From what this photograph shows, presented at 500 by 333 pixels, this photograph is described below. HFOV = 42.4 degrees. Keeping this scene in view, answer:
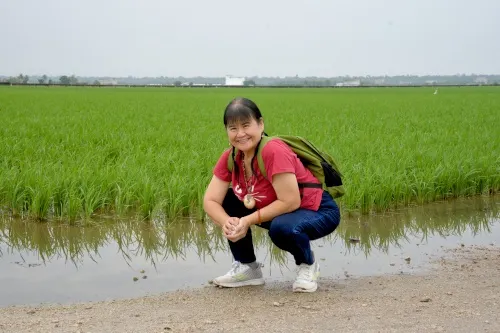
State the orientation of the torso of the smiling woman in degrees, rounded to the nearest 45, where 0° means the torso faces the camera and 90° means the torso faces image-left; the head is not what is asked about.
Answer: approximately 45°
